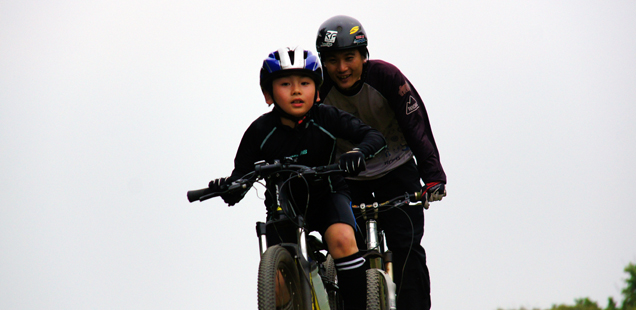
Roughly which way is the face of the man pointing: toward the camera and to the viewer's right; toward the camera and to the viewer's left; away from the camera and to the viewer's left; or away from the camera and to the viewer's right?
toward the camera and to the viewer's left

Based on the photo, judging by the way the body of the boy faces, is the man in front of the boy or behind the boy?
behind

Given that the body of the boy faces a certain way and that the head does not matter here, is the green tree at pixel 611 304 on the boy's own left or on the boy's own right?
on the boy's own left

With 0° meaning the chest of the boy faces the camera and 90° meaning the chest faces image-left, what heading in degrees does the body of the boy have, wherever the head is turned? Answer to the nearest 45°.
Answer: approximately 0°

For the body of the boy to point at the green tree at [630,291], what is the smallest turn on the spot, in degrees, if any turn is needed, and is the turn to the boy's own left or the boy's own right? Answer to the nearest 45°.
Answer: approximately 135° to the boy's own left

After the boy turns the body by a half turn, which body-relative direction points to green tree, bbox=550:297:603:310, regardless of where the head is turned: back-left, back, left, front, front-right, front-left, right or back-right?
front-right

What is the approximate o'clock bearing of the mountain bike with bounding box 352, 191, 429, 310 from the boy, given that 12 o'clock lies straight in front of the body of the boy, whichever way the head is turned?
The mountain bike is roughly at 7 o'clock from the boy.

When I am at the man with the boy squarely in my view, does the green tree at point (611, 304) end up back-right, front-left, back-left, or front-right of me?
back-left
